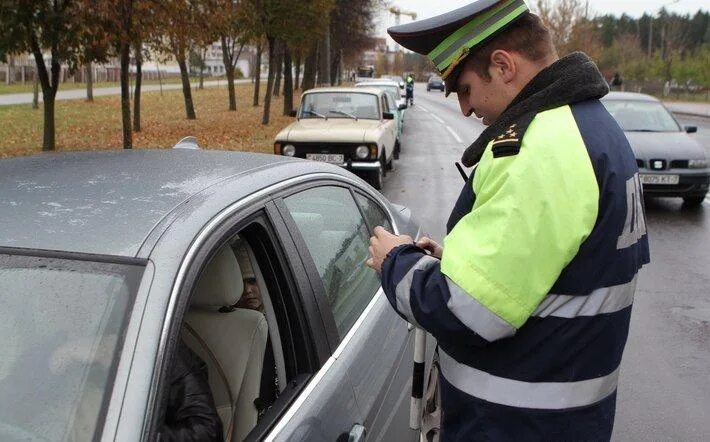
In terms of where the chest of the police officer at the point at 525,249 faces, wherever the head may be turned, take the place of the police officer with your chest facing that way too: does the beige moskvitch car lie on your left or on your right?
on your right

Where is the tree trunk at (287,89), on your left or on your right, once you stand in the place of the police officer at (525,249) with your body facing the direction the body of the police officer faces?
on your right

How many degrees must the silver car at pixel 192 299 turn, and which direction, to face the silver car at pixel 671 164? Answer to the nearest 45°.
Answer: approximately 180°

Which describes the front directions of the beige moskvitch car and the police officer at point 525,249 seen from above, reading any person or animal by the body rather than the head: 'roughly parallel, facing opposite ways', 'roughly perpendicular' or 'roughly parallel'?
roughly perpendicular

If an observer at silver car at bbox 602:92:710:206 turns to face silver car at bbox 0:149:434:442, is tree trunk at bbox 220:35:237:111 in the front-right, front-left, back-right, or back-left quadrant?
back-right

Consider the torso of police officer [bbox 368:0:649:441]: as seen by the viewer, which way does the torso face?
to the viewer's left

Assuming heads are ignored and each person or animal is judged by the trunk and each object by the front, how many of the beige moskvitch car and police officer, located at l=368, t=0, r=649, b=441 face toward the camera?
1

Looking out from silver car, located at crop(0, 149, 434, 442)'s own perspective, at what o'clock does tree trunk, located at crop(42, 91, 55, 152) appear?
The tree trunk is roughly at 4 o'clock from the silver car.

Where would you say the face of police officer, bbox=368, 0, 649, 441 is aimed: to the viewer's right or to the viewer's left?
to the viewer's left

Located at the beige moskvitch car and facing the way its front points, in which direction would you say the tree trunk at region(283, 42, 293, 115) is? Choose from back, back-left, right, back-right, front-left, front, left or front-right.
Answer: back
